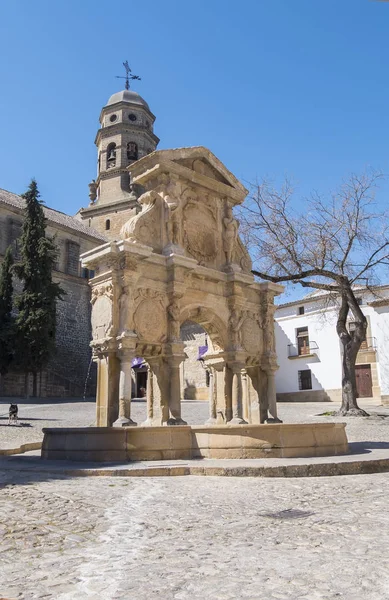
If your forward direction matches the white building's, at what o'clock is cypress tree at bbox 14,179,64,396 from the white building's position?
The cypress tree is roughly at 2 o'clock from the white building.

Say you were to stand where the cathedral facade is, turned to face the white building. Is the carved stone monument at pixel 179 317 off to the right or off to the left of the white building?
right

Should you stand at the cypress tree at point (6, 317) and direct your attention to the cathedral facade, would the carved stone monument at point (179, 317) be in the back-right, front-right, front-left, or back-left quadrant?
back-right

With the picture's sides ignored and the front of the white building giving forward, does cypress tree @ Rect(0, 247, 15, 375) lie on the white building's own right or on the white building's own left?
on the white building's own right

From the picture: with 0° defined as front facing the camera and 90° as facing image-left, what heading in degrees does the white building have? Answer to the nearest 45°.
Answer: approximately 0°

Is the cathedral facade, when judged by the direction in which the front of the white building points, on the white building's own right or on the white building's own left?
on the white building's own right

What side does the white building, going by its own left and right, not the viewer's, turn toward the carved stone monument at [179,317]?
front
